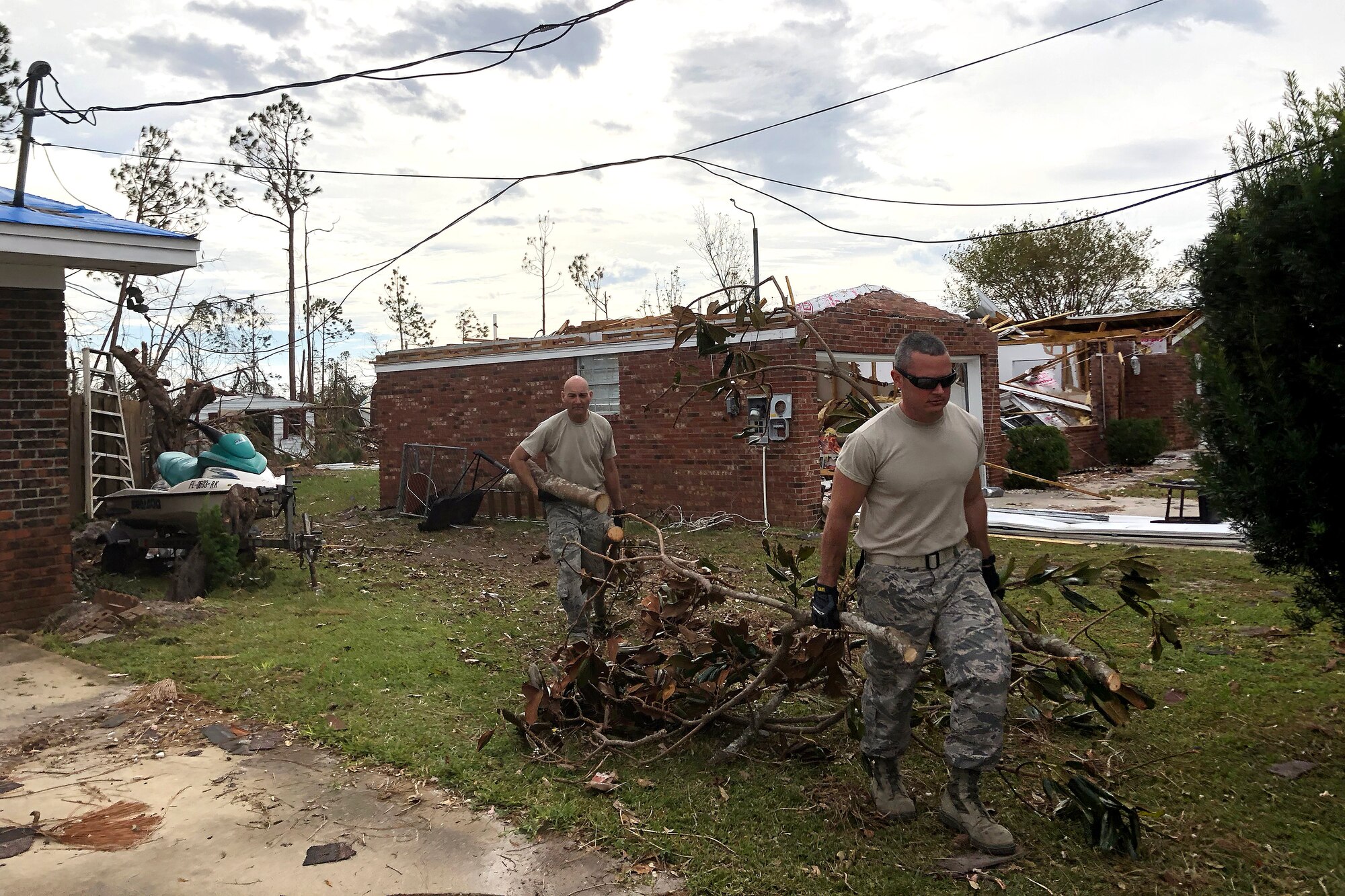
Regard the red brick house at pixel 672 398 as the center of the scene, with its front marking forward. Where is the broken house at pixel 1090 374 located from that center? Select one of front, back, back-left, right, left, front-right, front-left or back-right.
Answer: left

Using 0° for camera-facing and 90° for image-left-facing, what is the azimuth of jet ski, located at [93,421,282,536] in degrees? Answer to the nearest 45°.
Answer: approximately 315°

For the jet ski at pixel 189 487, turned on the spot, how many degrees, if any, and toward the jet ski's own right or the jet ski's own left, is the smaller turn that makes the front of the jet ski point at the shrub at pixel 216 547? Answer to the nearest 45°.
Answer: approximately 45° to the jet ski's own right

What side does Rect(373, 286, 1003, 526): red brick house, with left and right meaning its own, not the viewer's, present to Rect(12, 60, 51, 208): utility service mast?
right

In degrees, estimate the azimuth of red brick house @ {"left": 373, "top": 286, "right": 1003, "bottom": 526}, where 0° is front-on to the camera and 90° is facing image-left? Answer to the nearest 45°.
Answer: approximately 315°
